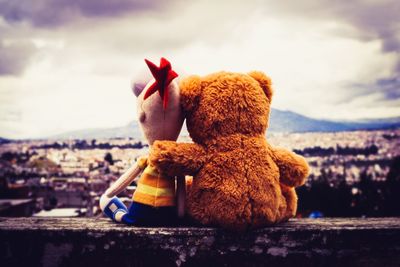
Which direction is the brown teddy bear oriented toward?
away from the camera

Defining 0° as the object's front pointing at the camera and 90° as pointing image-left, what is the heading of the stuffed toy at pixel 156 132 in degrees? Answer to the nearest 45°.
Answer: approximately 180°

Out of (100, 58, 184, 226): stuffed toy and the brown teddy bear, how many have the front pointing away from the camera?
2
